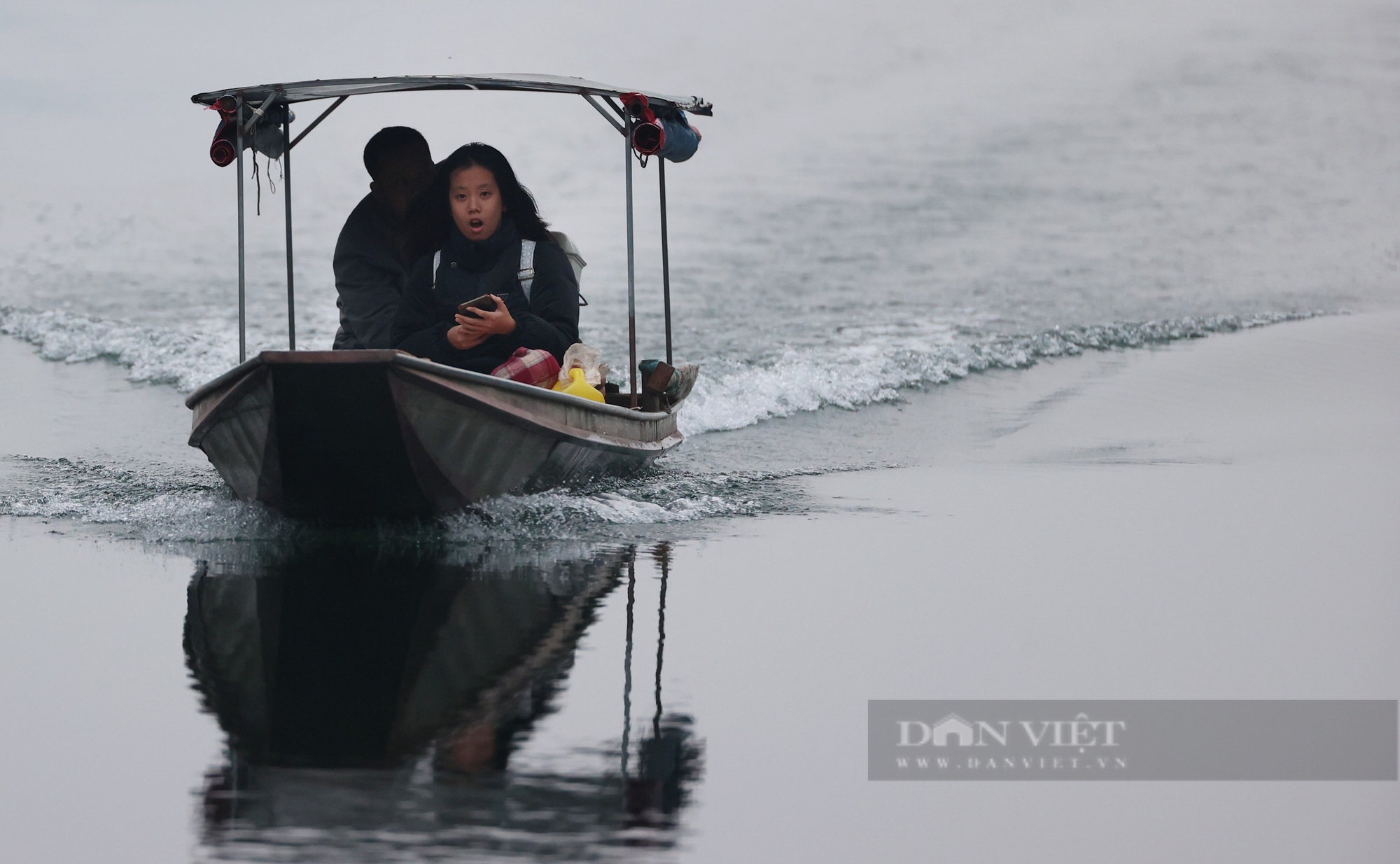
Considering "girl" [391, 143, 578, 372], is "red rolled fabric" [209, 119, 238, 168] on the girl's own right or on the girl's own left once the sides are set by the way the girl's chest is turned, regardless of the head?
on the girl's own right

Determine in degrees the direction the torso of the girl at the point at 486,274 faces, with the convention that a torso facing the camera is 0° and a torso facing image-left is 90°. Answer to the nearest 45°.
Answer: approximately 0°
